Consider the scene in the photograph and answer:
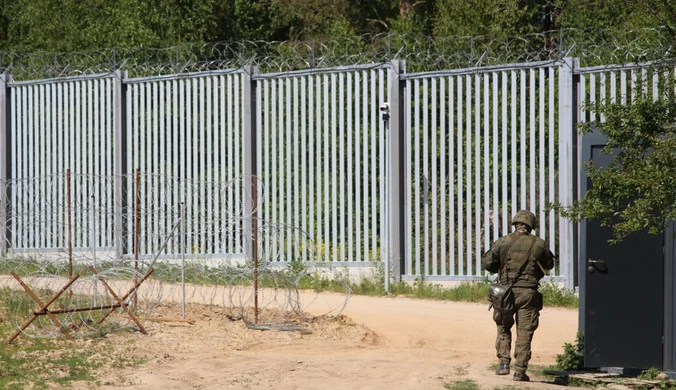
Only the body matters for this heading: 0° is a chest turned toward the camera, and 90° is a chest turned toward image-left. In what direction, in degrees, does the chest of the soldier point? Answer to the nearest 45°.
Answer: approximately 180°

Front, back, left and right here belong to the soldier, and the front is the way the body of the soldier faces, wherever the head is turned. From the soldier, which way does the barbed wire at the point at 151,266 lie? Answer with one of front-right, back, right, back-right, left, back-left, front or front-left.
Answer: front-left
